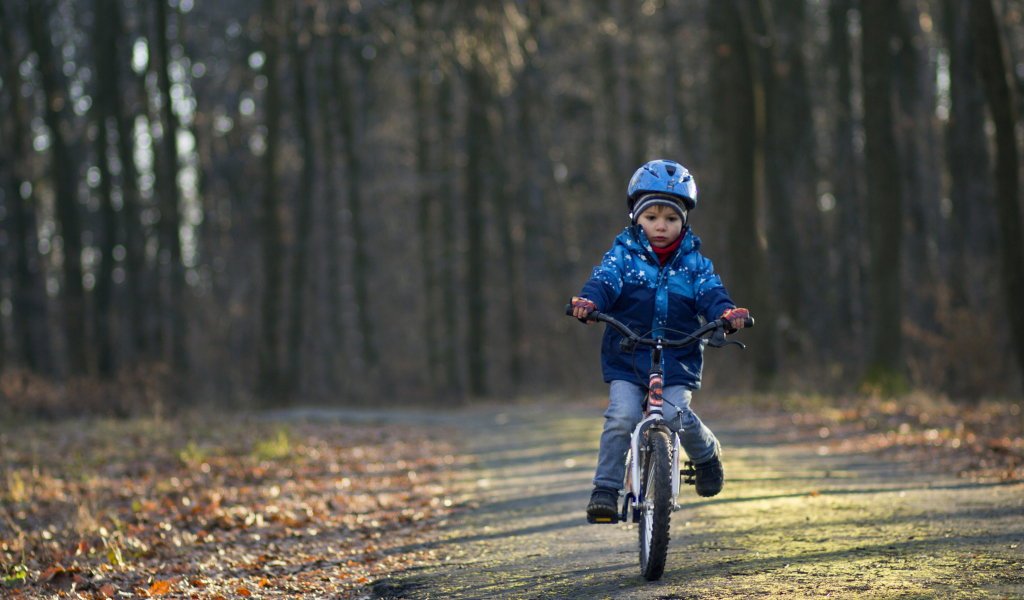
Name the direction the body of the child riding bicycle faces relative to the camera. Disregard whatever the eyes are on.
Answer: toward the camera

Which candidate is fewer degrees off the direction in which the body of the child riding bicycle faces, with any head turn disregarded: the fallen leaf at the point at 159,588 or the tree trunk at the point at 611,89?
the fallen leaf

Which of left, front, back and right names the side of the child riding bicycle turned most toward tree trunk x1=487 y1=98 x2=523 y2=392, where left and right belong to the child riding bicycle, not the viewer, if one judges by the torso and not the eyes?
back

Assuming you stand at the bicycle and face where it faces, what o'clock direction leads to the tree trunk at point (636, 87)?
The tree trunk is roughly at 6 o'clock from the bicycle.

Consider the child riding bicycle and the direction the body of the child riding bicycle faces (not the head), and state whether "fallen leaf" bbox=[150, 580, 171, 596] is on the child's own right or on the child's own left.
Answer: on the child's own right

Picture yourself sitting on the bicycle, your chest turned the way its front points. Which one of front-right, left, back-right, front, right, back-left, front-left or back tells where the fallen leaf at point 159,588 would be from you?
right

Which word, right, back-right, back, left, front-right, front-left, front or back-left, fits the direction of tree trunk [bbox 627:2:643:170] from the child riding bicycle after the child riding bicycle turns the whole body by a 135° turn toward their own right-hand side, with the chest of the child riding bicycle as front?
front-right

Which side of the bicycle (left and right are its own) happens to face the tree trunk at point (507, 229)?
back

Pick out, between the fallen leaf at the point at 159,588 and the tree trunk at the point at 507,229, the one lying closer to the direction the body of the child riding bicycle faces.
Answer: the fallen leaf

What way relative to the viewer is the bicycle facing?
toward the camera
